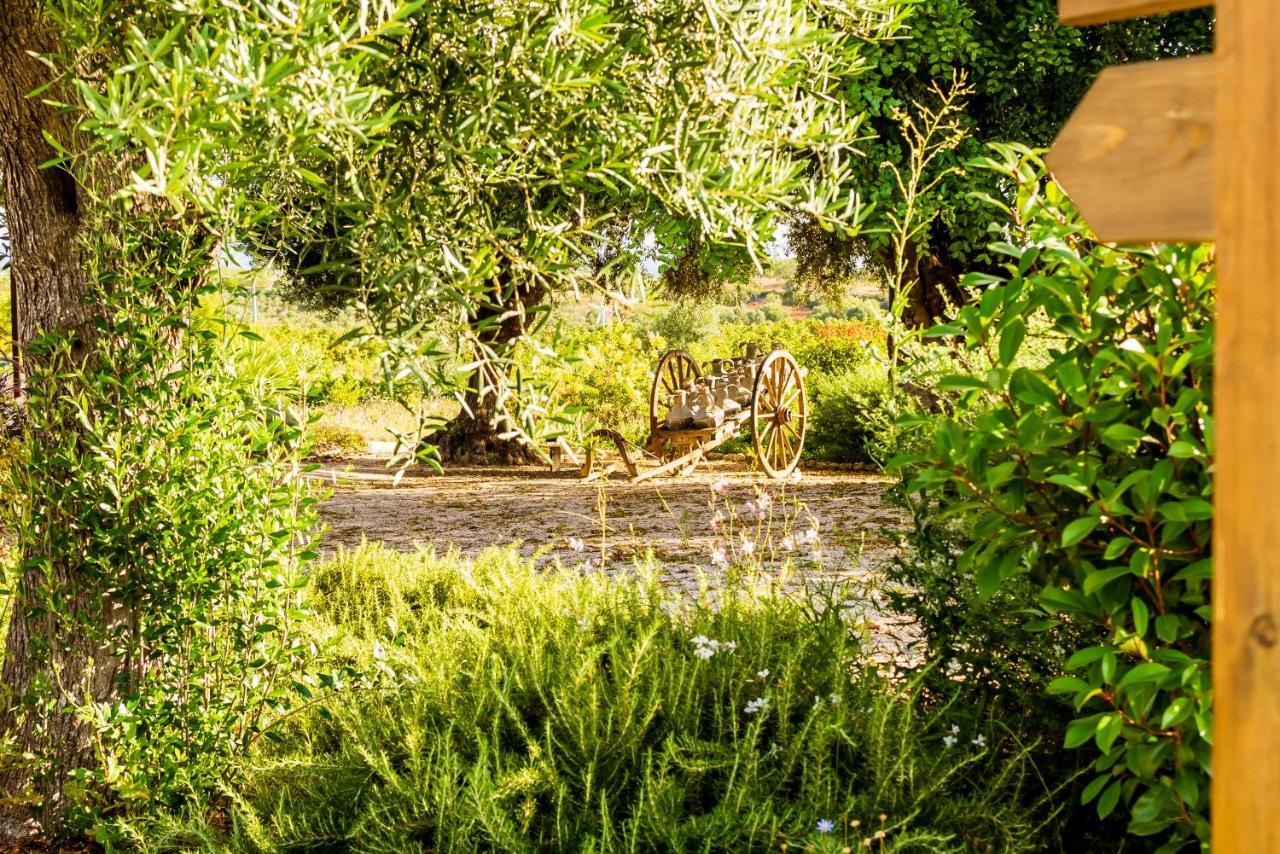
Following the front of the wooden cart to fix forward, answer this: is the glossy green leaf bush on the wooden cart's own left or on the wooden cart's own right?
on the wooden cart's own left

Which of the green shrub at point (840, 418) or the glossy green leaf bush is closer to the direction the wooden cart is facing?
the glossy green leaf bush

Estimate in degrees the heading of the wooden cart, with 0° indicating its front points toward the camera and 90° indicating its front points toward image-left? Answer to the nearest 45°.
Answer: approximately 45°

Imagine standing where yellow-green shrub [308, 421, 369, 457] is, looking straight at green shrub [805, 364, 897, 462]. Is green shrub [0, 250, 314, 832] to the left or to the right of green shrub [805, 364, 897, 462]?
right

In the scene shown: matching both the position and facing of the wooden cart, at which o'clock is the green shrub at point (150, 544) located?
The green shrub is roughly at 11 o'clock from the wooden cart.

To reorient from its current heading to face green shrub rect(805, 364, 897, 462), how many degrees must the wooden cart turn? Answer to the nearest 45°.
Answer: approximately 180°

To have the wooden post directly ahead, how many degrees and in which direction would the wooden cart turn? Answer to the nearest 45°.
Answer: approximately 45° to its left
